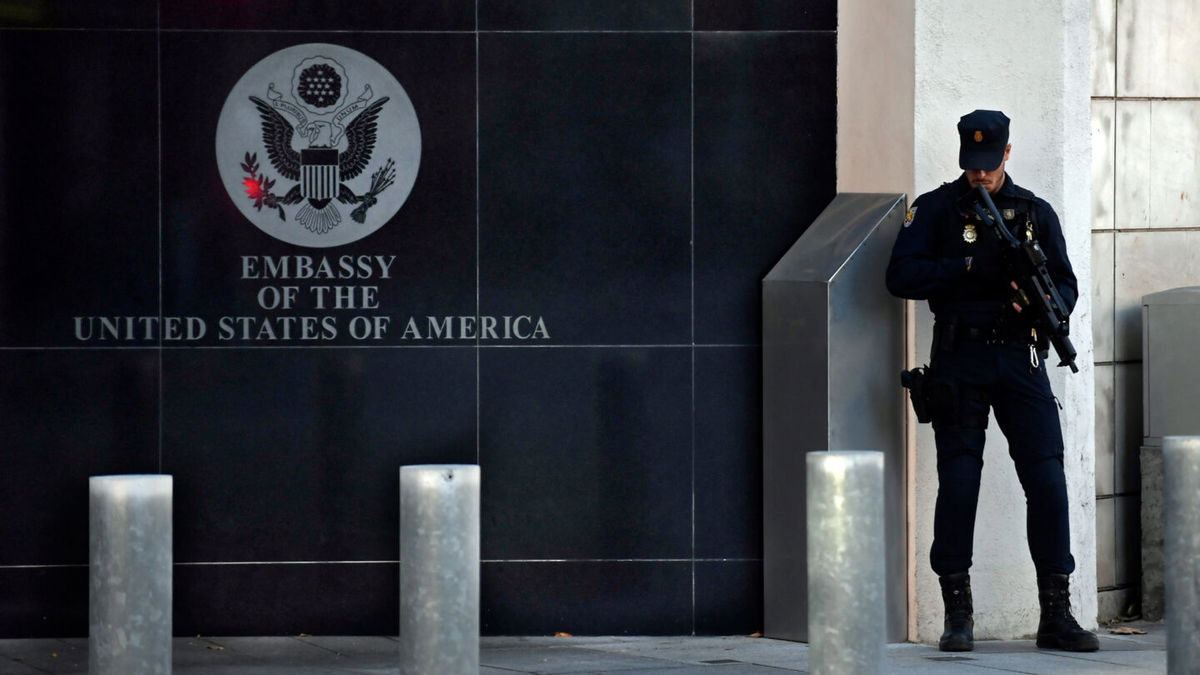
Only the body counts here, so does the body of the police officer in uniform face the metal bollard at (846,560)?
yes

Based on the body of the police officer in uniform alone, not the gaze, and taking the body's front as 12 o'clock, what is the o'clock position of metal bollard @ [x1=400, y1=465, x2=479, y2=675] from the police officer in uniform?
The metal bollard is roughly at 1 o'clock from the police officer in uniform.

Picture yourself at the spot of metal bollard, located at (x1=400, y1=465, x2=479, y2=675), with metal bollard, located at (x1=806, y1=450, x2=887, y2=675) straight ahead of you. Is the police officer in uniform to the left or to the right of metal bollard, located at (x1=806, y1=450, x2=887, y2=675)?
left

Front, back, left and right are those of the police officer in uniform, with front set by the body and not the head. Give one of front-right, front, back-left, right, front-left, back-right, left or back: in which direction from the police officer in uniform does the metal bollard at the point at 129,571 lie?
front-right

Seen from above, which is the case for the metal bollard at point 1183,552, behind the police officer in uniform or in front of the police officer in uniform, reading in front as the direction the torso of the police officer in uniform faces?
in front

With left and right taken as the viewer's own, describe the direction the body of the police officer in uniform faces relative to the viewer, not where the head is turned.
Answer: facing the viewer
